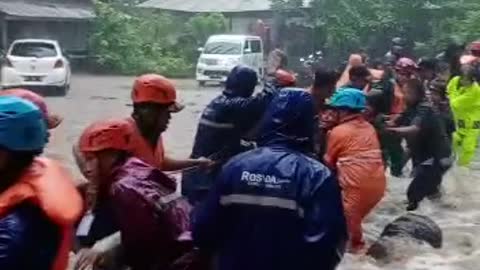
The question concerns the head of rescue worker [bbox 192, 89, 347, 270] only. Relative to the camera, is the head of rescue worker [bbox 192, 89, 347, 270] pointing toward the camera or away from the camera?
away from the camera

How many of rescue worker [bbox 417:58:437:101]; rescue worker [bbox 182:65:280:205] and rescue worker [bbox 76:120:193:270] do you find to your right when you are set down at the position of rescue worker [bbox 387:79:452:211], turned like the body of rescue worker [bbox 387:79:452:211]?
1

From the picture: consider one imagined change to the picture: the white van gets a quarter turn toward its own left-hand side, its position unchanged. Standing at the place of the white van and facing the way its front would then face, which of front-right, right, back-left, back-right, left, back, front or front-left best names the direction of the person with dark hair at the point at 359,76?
front-right

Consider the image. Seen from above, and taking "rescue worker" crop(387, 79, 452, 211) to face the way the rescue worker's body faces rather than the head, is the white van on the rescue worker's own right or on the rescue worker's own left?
on the rescue worker's own right

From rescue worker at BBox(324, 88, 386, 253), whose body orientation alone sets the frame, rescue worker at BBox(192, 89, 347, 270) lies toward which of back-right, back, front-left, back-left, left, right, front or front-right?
back-left

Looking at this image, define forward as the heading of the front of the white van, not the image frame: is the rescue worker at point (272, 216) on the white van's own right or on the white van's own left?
on the white van's own left

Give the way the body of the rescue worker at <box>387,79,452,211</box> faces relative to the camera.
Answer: to the viewer's left
